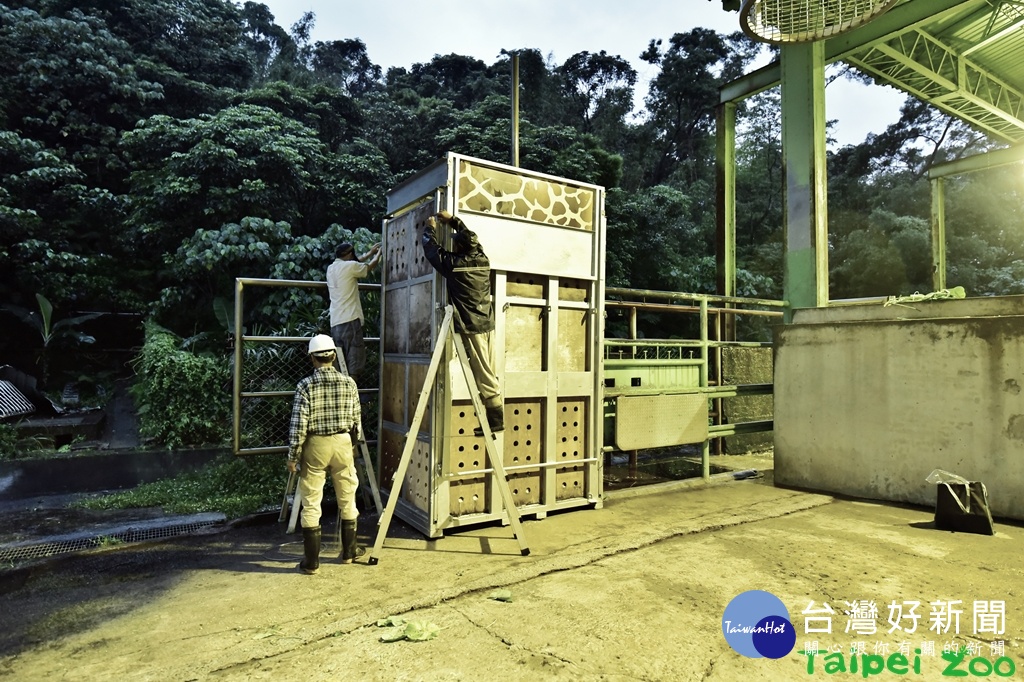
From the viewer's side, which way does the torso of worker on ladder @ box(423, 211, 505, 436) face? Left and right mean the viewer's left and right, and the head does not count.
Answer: facing away from the viewer and to the left of the viewer

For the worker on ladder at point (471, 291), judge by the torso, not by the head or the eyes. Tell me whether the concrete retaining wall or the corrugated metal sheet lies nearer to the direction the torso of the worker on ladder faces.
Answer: the corrugated metal sheet

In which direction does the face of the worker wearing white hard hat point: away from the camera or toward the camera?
away from the camera

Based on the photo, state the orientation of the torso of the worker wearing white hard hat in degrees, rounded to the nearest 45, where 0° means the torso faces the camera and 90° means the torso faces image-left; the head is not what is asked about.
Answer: approximately 180°

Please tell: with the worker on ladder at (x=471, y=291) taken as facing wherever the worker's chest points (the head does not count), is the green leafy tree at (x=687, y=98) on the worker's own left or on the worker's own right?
on the worker's own right

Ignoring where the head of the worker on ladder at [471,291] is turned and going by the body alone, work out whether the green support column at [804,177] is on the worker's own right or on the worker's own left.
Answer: on the worker's own right

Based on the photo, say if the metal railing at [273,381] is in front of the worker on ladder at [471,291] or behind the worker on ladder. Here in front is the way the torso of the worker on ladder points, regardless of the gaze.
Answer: in front

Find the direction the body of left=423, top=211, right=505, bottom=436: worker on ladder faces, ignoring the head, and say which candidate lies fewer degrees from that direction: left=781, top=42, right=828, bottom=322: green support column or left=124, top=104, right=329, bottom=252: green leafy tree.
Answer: the green leafy tree

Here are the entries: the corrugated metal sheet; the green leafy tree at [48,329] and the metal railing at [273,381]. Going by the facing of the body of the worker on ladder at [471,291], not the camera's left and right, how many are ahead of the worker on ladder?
3

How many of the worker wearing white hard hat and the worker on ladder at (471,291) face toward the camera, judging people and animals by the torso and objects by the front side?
0
